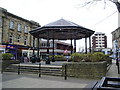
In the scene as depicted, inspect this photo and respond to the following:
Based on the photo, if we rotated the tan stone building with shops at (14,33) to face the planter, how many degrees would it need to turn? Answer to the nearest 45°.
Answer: approximately 45° to its right

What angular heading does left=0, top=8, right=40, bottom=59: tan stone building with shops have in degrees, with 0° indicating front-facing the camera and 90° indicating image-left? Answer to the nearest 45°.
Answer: approximately 315°
